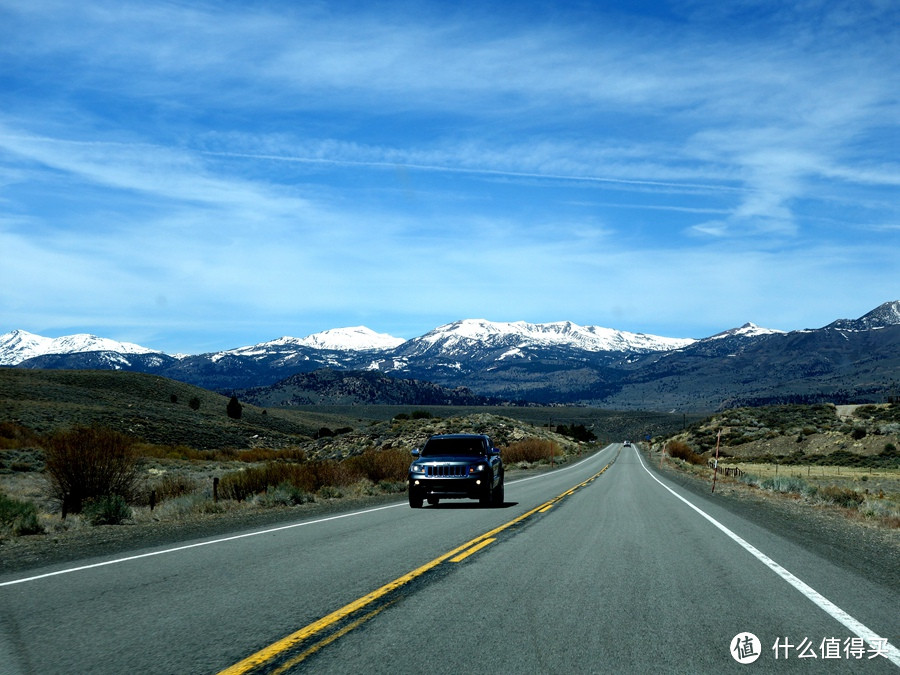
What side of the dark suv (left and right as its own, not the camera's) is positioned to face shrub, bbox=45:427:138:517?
right

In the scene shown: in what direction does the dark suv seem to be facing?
toward the camera

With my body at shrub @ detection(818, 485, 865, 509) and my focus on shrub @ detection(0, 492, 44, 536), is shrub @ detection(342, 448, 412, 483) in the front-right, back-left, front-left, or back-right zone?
front-right

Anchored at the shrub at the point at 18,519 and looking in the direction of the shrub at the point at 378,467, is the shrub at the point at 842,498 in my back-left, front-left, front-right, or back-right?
front-right

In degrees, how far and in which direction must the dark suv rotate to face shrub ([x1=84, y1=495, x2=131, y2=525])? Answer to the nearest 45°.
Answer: approximately 90° to its right

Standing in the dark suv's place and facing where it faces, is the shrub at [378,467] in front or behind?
behind

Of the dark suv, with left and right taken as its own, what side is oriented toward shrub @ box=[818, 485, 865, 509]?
left

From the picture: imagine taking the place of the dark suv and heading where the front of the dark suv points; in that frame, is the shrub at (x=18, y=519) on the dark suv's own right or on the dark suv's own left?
on the dark suv's own right
